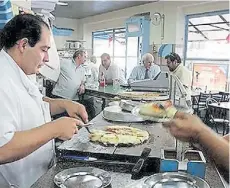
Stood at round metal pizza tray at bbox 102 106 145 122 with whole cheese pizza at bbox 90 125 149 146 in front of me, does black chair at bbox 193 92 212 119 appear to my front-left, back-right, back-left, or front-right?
back-left

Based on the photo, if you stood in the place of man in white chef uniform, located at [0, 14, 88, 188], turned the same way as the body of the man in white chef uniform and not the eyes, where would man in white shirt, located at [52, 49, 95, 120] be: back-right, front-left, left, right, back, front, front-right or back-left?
left

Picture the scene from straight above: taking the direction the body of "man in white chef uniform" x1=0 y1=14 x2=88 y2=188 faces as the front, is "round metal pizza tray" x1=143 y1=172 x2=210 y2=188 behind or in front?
in front

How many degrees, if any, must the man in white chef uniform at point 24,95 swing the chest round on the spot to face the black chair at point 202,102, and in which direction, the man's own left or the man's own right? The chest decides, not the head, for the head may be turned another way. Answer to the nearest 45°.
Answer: approximately 45° to the man's own left

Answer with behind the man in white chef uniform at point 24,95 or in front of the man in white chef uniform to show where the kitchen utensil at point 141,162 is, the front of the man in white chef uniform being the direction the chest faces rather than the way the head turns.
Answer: in front

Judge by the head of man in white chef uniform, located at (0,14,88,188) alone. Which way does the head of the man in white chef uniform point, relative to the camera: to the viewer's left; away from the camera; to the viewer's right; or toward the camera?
to the viewer's right

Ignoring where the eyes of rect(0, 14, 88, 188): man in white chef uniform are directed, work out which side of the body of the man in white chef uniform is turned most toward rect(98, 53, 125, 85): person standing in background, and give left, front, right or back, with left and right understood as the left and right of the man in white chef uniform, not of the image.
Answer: left

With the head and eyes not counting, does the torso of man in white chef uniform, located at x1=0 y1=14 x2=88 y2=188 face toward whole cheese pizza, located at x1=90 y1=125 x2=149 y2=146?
yes

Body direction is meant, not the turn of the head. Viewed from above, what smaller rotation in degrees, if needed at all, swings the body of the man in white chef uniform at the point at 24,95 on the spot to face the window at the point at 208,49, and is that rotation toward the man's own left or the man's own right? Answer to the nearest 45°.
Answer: approximately 45° to the man's own left

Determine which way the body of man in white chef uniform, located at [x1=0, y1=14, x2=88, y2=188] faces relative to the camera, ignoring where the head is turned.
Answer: to the viewer's right

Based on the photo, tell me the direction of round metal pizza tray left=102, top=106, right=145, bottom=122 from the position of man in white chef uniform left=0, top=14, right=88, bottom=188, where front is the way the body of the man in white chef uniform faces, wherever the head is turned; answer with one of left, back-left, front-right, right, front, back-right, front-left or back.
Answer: front-left

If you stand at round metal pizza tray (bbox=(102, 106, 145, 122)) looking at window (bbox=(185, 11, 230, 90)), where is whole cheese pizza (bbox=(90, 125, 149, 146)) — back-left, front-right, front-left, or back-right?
back-right

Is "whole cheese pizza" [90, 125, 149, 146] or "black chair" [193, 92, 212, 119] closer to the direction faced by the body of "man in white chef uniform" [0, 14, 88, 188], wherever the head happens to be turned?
the whole cheese pizza
